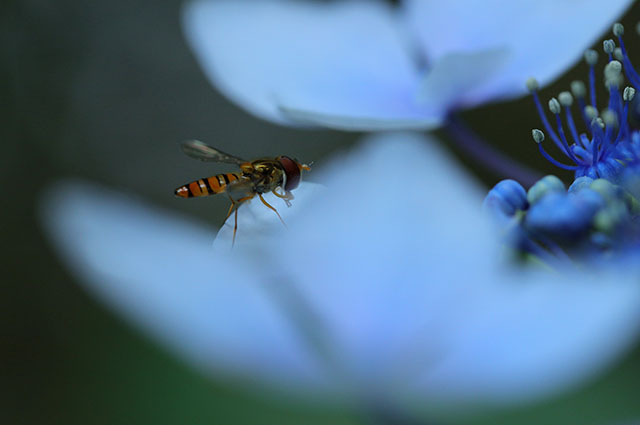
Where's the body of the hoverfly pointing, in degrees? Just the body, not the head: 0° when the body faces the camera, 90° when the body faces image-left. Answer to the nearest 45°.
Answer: approximately 270°
